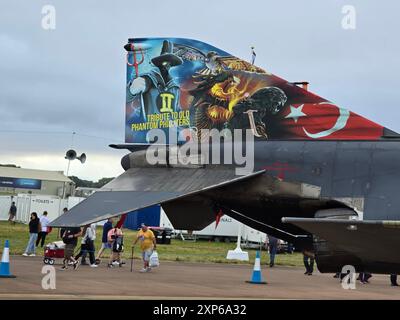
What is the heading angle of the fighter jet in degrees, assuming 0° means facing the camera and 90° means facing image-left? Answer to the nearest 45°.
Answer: approximately 270°

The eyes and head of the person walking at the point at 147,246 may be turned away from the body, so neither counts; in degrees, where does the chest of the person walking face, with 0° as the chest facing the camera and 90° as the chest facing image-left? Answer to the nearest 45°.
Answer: approximately 45°

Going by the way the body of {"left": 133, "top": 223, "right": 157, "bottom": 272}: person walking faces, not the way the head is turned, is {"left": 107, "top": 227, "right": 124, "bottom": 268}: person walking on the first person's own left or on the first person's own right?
on the first person's own right

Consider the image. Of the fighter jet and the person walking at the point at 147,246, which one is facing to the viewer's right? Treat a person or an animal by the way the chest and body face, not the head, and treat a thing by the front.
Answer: the fighter jet

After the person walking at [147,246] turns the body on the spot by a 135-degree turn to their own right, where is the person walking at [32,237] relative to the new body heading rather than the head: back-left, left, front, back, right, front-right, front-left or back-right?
front-left

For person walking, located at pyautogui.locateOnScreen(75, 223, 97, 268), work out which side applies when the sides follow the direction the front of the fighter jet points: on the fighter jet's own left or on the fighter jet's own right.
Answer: on the fighter jet's own left
